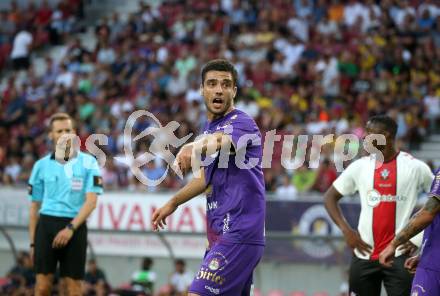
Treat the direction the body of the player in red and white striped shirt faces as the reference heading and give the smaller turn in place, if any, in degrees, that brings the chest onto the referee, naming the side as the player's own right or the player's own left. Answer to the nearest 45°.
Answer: approximately 90° to the player's own right

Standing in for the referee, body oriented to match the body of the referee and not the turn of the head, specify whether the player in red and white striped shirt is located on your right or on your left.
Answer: on your left

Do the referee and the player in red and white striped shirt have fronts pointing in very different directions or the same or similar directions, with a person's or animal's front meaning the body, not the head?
same or similar directions

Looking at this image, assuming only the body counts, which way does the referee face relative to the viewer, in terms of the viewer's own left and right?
facing the viewer

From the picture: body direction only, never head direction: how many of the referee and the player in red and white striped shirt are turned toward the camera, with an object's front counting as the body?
2

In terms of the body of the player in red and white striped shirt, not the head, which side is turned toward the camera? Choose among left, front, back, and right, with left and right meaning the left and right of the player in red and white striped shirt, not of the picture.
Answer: front
